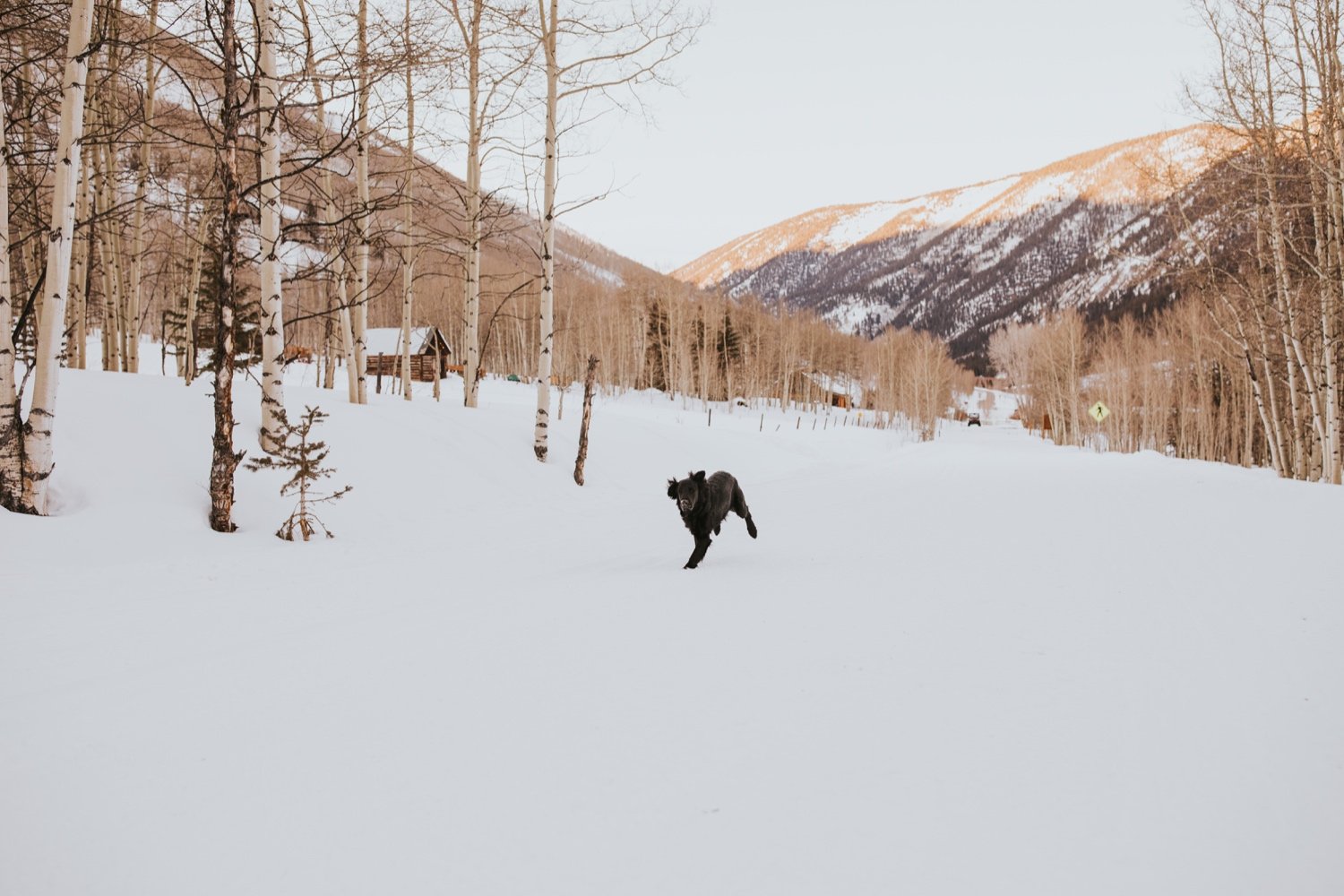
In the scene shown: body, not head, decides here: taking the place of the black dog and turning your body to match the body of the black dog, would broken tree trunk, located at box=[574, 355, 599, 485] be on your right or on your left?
on your right

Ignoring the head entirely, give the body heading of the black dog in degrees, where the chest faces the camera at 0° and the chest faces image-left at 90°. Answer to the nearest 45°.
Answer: approximately 45°

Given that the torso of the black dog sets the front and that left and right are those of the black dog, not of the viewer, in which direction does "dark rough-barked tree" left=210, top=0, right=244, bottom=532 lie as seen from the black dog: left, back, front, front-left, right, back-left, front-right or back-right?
front-right

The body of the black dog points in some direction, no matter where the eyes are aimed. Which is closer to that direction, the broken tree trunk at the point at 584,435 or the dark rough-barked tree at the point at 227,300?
the dark rough-barked tree
